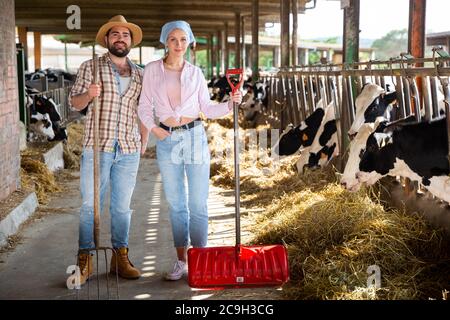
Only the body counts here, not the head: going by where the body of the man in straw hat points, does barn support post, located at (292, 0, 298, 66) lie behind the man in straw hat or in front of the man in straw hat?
behind

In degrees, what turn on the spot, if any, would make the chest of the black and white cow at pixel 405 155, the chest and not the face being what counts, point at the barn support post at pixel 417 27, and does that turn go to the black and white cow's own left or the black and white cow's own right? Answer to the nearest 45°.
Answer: approximately 90° to the black and white cow's own right

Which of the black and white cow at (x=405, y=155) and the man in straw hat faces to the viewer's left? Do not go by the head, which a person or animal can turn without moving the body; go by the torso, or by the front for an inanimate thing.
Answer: the black and white cow

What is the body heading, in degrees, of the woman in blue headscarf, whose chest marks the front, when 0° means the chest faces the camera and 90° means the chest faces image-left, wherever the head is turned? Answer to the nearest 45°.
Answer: approximately 0°

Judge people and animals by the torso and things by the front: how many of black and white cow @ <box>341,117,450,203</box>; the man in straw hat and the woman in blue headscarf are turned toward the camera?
2

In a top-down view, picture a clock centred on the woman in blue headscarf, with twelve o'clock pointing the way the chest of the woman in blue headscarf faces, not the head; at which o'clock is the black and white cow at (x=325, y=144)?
The black and white cow is roughly at 7 o'clock from the woman in blue headscarf.

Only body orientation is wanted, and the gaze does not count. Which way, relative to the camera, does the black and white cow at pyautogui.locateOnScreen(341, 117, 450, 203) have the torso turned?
to the viewer's left

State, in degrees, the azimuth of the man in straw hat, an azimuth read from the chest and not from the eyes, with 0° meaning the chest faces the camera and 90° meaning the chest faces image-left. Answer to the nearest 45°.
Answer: approximately 0°

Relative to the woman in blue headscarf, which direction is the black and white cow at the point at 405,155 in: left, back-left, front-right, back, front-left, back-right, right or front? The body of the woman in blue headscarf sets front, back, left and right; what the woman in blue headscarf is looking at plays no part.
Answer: left

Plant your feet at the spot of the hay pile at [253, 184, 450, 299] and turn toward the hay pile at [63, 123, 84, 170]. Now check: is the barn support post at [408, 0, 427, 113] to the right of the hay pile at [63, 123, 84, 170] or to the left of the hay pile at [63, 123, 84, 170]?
right
